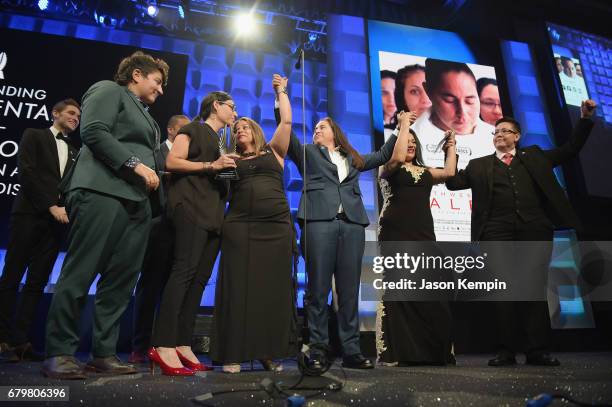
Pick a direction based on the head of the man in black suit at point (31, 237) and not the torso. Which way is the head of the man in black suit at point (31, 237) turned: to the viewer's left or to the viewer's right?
to the viewer's right

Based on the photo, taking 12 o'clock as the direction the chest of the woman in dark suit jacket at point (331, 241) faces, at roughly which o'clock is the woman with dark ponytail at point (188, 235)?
The woman with dark ponytail is roughly at 2 o'clock from the woman in dark suit jacket.

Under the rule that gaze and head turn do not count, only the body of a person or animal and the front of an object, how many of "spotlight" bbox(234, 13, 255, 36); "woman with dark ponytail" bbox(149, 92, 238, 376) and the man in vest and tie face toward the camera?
2

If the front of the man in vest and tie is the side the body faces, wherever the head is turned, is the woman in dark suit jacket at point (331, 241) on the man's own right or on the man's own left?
on the man's own right

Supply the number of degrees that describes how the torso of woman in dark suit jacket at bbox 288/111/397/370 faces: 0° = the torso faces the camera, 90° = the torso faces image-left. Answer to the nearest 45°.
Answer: approximately 0°

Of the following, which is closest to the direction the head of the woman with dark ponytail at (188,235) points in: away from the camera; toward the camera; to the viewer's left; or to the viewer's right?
to the viewer's right

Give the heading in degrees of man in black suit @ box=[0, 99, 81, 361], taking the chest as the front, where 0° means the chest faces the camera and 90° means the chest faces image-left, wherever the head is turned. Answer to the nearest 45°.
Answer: approximately 315°

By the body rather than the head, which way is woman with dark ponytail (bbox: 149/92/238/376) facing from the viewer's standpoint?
to the viewer's right
